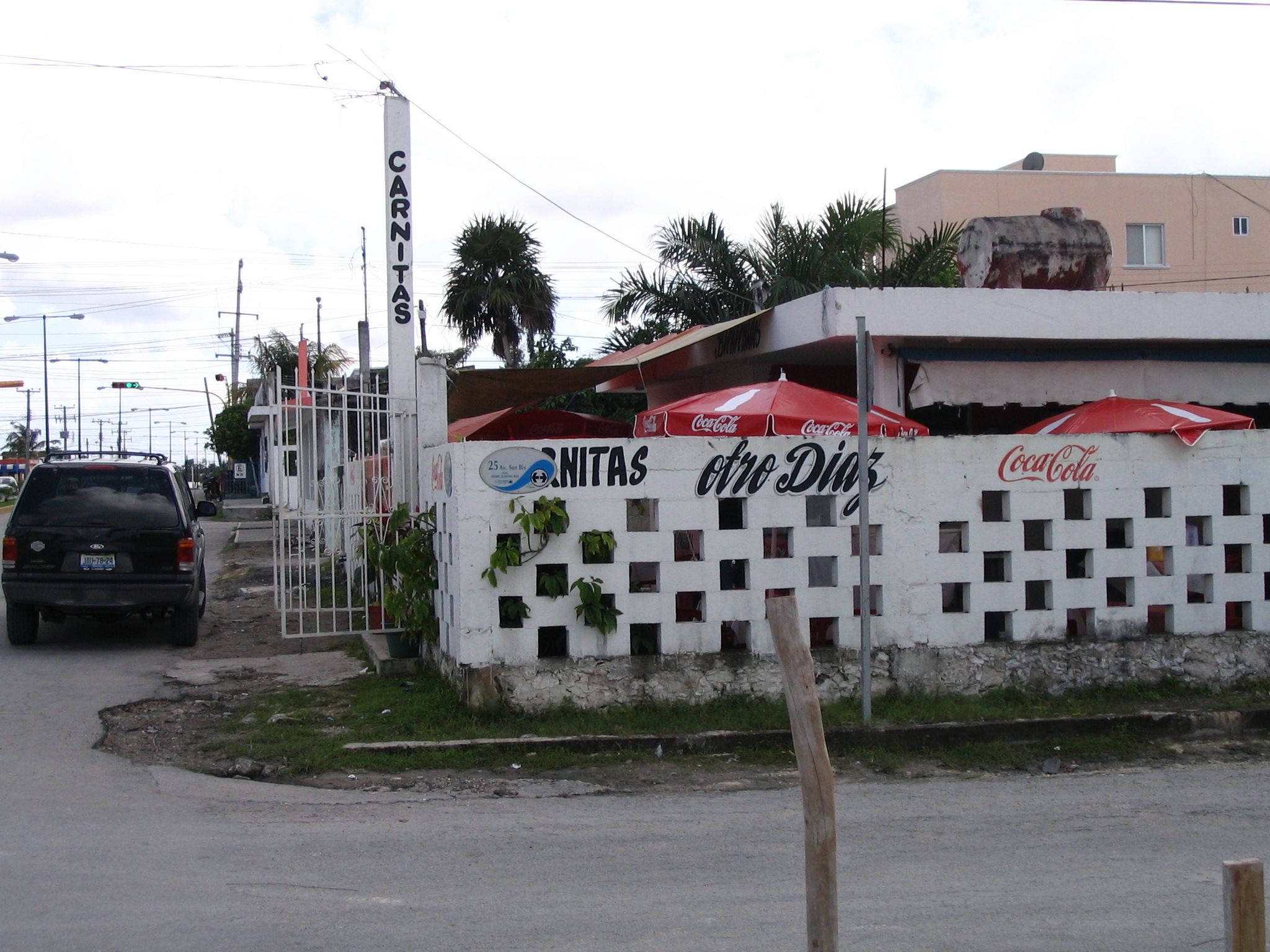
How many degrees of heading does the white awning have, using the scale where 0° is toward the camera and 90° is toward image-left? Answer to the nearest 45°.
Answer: approximately 0°

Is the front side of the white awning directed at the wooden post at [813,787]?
yes

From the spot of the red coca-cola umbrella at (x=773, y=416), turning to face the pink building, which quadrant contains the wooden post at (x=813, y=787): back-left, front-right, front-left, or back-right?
back-right

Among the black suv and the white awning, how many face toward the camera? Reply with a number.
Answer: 1

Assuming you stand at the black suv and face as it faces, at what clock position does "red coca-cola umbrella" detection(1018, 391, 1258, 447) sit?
The red coca-cola umbrella is roughly at 4 o'clock from the black suv.

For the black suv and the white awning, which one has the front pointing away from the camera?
the black suv

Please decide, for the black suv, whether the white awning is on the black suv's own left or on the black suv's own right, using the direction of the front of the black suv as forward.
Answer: on the black suv's own right

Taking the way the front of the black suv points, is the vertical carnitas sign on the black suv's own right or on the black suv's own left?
on the black suv's own right

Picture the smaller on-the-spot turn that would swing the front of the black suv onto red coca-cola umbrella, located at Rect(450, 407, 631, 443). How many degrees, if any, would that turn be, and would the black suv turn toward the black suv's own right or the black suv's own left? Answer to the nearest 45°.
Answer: approximately 90° to the black suv's own right

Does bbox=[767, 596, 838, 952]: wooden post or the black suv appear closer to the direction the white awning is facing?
the wooden post

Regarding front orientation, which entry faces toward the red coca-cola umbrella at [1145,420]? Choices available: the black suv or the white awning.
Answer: the white awning

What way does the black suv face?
away from the camera
